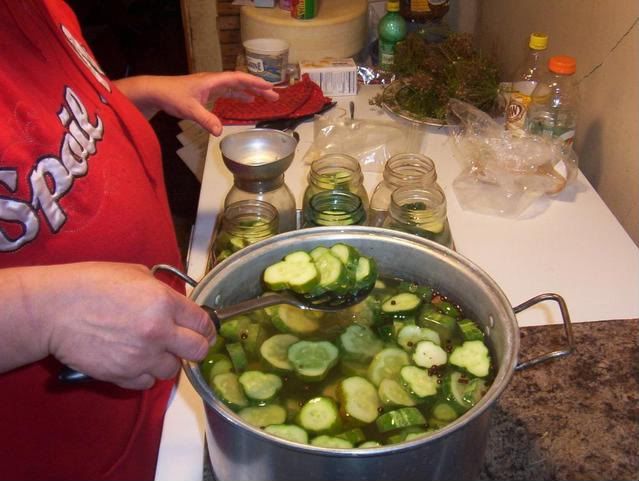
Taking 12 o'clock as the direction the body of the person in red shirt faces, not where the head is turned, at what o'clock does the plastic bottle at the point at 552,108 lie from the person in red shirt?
The plastic bottle is roughly at 10 o'clock from the person in red shirt.

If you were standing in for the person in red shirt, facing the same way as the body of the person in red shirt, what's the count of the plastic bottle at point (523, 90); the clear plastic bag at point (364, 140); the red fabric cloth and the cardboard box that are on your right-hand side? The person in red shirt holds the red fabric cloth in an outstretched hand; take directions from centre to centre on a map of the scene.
0

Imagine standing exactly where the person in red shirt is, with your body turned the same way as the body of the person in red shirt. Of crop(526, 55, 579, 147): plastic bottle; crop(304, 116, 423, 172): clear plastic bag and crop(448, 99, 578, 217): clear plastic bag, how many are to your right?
0

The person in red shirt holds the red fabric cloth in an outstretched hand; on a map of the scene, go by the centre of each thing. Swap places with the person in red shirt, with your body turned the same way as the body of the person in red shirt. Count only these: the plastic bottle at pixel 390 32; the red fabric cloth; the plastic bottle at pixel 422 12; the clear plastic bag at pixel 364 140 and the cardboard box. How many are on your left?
5

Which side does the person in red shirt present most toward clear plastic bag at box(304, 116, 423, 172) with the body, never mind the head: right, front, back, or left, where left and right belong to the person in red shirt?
left

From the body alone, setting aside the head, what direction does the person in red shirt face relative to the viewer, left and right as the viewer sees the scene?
facing the viewer and to the right of the viewer

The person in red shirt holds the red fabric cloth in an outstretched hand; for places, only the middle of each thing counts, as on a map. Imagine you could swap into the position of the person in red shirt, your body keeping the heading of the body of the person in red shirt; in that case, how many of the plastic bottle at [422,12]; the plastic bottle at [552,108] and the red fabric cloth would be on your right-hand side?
0

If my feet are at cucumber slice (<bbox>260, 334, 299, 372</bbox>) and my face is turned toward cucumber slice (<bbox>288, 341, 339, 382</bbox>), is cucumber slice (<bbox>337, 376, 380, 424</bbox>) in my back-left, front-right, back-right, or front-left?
front-right

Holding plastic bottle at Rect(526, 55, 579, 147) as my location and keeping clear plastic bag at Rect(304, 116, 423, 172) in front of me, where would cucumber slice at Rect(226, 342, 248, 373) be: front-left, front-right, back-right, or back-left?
front-left
